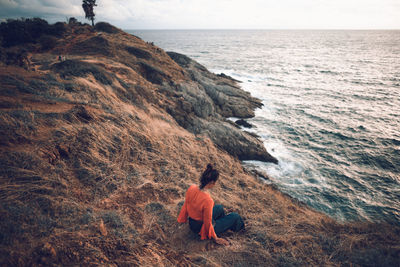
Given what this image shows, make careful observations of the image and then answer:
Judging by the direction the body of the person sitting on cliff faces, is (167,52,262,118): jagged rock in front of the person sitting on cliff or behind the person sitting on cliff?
in front

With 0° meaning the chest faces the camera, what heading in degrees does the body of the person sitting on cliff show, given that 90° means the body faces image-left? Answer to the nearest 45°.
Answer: approximately 225°

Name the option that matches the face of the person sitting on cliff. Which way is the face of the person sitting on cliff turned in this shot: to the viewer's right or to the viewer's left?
to the viewer's right

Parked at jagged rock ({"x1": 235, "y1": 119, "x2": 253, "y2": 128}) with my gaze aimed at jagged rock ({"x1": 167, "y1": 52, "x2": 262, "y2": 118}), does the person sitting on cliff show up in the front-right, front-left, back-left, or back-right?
back-left

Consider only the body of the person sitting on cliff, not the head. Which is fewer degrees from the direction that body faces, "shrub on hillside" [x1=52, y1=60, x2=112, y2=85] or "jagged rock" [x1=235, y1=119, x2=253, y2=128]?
the jagged rock

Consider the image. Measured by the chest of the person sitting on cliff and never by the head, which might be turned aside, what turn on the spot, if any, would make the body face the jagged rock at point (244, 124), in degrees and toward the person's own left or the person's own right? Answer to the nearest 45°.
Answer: approximately 45° to the person's own left

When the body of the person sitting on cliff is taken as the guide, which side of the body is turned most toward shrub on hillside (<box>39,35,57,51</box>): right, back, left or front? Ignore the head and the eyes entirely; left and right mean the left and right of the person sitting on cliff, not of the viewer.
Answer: left

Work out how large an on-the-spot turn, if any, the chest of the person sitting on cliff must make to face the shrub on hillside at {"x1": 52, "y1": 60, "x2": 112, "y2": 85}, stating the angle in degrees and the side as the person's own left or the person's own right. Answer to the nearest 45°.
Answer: approximately 90° to the person's own left

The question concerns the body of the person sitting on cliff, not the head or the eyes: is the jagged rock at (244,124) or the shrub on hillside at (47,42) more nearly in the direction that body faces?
the jagged rock

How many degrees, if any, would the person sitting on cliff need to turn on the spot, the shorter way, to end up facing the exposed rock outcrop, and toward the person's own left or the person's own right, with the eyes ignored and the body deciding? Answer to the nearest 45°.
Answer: approximately 45° to the person's own left
